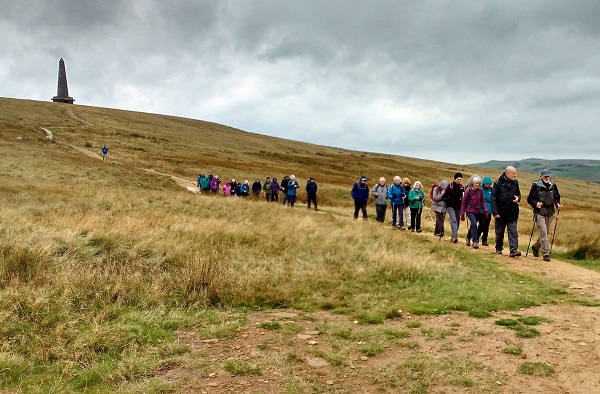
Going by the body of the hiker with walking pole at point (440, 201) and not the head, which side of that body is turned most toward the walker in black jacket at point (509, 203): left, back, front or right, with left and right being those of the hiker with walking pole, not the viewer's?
front

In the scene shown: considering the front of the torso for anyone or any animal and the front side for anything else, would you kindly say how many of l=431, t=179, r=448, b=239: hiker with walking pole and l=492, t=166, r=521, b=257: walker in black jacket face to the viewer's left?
0

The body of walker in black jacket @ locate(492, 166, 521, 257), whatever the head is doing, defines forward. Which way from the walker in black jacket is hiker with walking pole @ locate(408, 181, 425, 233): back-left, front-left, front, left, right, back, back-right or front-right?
back

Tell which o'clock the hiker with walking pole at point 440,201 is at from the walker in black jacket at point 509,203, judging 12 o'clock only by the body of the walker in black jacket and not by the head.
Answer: The hiker with walking pole is roughly at 6 o'clock from the walker in black jacket.

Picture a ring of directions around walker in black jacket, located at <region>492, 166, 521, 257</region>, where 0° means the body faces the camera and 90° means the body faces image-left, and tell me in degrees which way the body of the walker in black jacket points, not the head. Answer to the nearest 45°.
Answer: approximately 315°

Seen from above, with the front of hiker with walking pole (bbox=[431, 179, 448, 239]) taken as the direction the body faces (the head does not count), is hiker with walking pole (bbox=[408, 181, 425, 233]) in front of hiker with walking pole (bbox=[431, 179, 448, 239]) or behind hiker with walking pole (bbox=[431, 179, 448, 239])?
behind

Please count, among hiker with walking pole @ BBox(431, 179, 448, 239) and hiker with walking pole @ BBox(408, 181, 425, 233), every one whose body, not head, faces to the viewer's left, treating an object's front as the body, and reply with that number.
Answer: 0

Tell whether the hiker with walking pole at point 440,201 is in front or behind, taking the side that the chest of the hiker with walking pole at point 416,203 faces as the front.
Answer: in front

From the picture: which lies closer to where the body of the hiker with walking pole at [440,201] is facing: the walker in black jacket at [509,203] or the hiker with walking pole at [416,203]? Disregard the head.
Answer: the walker in black jacket

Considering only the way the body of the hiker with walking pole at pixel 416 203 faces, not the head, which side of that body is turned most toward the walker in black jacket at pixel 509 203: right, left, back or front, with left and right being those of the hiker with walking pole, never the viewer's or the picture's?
front
